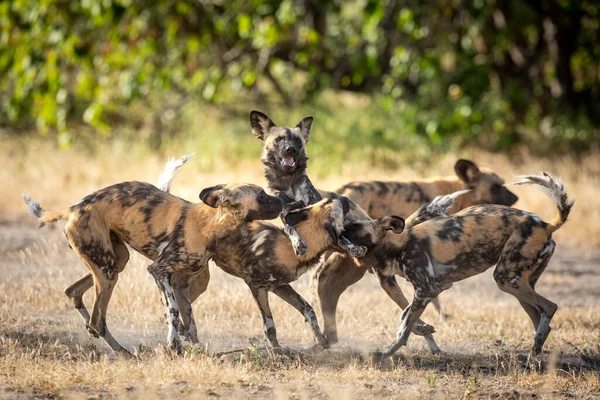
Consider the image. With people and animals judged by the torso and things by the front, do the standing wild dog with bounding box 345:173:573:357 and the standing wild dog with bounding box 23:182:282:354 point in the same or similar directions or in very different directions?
very different directions

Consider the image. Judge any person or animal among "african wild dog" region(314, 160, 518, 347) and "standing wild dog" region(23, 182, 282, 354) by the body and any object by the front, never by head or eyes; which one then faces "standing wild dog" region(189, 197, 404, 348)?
"standing wild dog" region(23, 182, 282, 354)

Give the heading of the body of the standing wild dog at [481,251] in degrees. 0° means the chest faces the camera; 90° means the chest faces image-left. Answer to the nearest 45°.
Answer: approximately 90°

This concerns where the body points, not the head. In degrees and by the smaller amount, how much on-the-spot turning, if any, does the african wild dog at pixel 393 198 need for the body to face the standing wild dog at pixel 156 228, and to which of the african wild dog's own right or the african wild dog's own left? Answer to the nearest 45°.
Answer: approximately 135° to the african wild dog's own right

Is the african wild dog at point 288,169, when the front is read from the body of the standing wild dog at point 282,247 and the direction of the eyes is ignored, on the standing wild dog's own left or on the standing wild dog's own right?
on the standing wild dog's own left

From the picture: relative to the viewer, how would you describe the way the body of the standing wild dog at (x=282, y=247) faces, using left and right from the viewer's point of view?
facing to the right of the viewer

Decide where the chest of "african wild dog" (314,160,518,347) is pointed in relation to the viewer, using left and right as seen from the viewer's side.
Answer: facing to the right of the viewer

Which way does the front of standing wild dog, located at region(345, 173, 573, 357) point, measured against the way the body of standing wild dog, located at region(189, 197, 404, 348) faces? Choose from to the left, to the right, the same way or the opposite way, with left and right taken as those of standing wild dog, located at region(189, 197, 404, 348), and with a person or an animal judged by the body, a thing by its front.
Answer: the opposite way

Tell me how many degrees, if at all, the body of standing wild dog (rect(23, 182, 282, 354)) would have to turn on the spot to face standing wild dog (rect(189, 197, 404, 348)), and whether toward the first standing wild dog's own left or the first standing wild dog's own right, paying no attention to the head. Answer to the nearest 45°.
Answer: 0° — it already faces it

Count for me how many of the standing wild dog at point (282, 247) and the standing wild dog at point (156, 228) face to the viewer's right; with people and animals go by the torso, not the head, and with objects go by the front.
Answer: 2

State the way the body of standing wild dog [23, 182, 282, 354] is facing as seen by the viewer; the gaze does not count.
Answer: to the viewer's right
